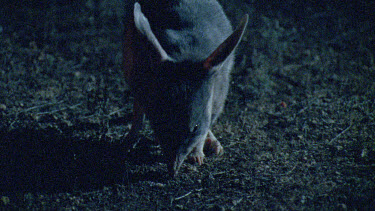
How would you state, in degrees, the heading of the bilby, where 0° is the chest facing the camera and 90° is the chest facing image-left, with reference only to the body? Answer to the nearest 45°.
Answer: approximately 0°
